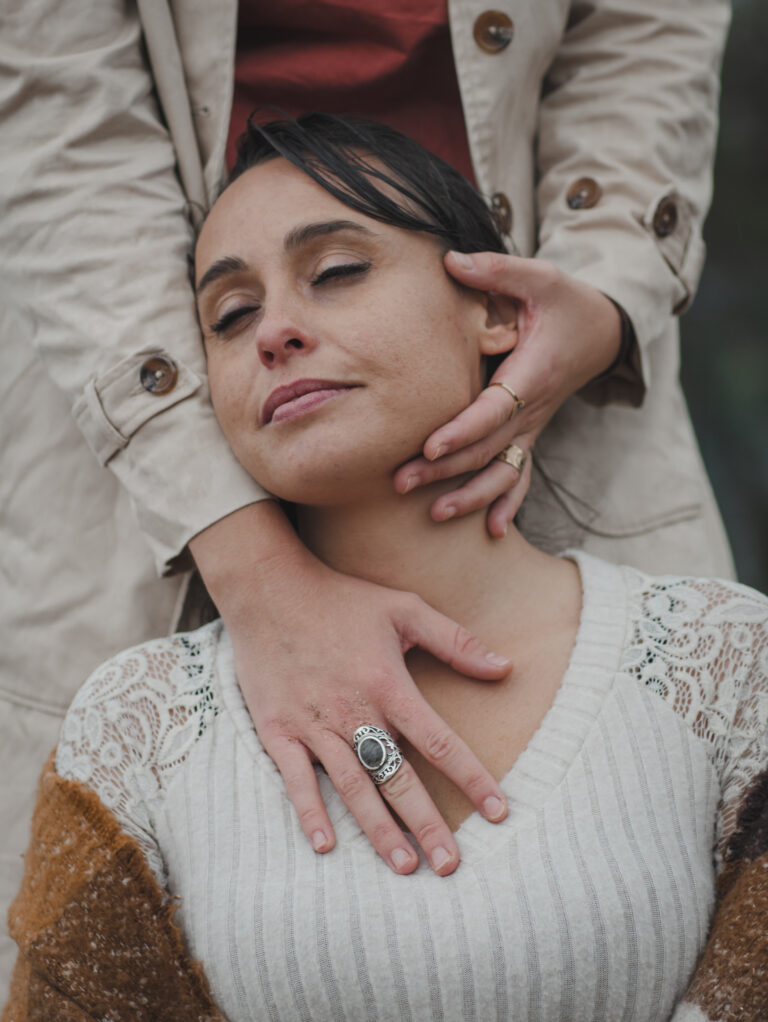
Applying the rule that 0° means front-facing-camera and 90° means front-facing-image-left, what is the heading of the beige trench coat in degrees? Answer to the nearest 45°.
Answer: approximately 0°

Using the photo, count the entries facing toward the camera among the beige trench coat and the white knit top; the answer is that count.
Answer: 2

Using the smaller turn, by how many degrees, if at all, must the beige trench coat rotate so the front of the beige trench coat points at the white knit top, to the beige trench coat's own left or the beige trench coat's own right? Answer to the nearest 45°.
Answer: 0° — it already faces it

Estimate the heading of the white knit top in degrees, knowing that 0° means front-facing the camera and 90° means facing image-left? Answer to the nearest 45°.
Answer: approximately 0°

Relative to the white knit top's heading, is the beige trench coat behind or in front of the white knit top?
behind
